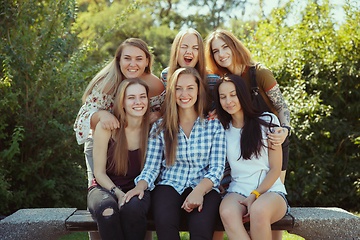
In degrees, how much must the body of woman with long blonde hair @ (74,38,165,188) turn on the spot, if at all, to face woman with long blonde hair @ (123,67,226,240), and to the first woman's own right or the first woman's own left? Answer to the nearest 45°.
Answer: approximately 45° to the first woman's own left

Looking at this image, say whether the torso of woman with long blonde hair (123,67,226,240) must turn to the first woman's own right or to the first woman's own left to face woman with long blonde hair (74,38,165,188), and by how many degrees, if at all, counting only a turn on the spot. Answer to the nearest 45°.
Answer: approximately 135° to the first woman's own right

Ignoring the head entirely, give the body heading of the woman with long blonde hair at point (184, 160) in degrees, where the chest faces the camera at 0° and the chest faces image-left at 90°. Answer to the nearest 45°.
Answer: approximately 0°

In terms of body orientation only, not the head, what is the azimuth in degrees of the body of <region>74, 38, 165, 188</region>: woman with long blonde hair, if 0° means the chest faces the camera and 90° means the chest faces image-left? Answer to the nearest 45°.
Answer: approximately 0°
